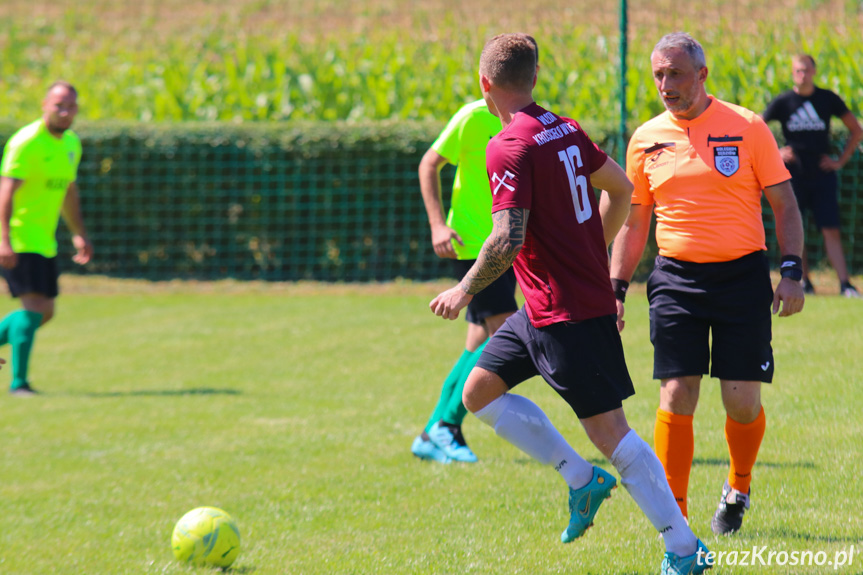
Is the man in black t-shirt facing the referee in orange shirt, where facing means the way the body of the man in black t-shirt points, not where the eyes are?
yes

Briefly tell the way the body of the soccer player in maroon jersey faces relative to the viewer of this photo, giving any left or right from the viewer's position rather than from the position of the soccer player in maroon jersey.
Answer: facing away from the viewer and to the left of the viewer

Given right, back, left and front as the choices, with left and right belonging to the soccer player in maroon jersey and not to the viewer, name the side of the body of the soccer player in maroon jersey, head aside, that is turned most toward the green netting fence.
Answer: front

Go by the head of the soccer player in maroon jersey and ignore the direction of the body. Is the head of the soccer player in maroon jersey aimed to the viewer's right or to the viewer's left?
to the viewer's left

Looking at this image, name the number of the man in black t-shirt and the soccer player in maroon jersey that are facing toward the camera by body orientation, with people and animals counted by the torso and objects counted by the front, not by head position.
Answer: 1

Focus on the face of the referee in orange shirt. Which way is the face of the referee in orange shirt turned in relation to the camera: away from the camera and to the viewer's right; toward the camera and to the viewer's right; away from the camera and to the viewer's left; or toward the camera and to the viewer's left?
toward the camera and to the viewer's left

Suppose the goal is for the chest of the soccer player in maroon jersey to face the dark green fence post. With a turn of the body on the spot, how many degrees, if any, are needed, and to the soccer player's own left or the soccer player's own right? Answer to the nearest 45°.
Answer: approximately 45° to the soccer player's own right

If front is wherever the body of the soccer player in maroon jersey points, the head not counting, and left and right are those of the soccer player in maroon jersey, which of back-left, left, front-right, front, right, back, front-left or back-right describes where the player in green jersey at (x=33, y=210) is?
front

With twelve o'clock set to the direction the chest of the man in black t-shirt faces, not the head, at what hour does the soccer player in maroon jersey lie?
The soccer player in maroon jersey is roughly at 12 o'clock from the man in black t-shirt.

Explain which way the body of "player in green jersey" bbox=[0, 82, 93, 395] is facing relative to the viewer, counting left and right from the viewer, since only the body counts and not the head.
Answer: facing the viewer and to the right of the viewer

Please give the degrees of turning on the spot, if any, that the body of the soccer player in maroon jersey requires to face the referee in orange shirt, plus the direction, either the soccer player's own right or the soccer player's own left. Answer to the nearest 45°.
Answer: approximately 90° to the soccer player's own right

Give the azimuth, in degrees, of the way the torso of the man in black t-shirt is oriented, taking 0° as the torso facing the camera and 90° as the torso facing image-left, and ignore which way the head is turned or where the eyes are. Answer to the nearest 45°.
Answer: approximately 0°

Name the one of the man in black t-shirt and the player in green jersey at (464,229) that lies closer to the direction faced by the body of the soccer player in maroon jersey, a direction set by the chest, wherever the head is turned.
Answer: the player in green jersey

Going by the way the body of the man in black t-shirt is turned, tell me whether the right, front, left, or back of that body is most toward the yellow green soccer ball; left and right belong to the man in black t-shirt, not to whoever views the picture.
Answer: front
